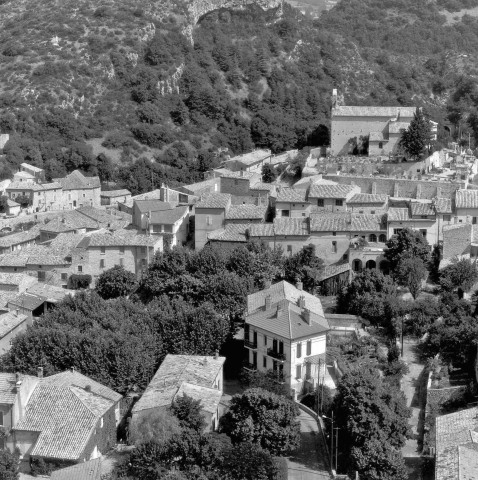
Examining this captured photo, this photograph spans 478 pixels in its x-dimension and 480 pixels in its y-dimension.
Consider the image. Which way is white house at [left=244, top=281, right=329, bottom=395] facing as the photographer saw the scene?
facing the viewer and to the left of the viewer

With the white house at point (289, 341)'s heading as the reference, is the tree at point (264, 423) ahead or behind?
ahead

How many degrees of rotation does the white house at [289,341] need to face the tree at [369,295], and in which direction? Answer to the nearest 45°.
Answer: approximately 180°

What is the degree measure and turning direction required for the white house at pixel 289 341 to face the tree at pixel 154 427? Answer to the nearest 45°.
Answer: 0° — it already faces it

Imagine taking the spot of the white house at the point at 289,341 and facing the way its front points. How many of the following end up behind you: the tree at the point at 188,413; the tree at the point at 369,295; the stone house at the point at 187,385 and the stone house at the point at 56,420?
1

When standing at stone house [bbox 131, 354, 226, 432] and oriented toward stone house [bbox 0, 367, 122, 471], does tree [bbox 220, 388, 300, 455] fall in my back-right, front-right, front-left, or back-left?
back-left

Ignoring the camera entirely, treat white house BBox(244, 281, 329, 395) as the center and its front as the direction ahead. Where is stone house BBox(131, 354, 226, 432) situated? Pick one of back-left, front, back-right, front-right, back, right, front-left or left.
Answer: front

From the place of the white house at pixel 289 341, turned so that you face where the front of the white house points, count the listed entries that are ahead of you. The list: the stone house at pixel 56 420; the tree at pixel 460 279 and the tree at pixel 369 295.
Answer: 1

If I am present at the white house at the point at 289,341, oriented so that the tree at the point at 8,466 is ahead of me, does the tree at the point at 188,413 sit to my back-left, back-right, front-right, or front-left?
front-left

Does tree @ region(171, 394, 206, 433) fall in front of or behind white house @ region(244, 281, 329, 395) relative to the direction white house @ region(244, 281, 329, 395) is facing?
in front

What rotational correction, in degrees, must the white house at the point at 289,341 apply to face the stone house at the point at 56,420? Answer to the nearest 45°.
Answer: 0° — it already faces it

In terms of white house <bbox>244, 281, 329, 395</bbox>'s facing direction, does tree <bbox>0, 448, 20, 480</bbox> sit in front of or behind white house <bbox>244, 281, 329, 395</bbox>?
in front

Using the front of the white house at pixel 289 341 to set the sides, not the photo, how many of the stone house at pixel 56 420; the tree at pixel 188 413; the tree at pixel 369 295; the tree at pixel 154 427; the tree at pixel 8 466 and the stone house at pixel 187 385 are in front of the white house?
5

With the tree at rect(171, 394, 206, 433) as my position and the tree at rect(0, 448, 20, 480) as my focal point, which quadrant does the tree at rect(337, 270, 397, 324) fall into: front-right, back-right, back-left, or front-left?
back-right

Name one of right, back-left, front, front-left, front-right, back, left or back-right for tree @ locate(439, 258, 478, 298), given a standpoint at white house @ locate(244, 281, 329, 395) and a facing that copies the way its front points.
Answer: back

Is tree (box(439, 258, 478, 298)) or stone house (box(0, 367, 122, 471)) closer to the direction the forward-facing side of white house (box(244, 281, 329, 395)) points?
the stone house
